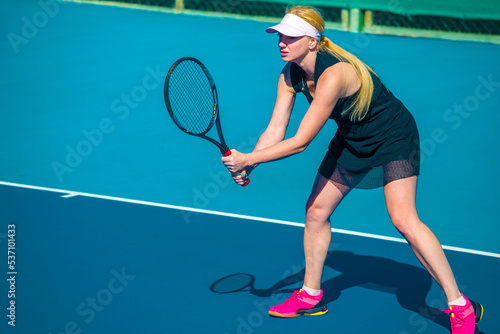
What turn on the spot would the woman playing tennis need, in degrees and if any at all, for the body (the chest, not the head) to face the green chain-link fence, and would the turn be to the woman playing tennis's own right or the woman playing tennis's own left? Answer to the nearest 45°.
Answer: approximately 135° to the woman playing tennis's own right

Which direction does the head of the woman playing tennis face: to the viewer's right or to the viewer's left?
to the viewer's left

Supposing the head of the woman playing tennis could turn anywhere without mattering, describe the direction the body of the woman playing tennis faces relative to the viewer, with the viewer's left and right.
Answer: facing the viewer and to the left of the viewer
